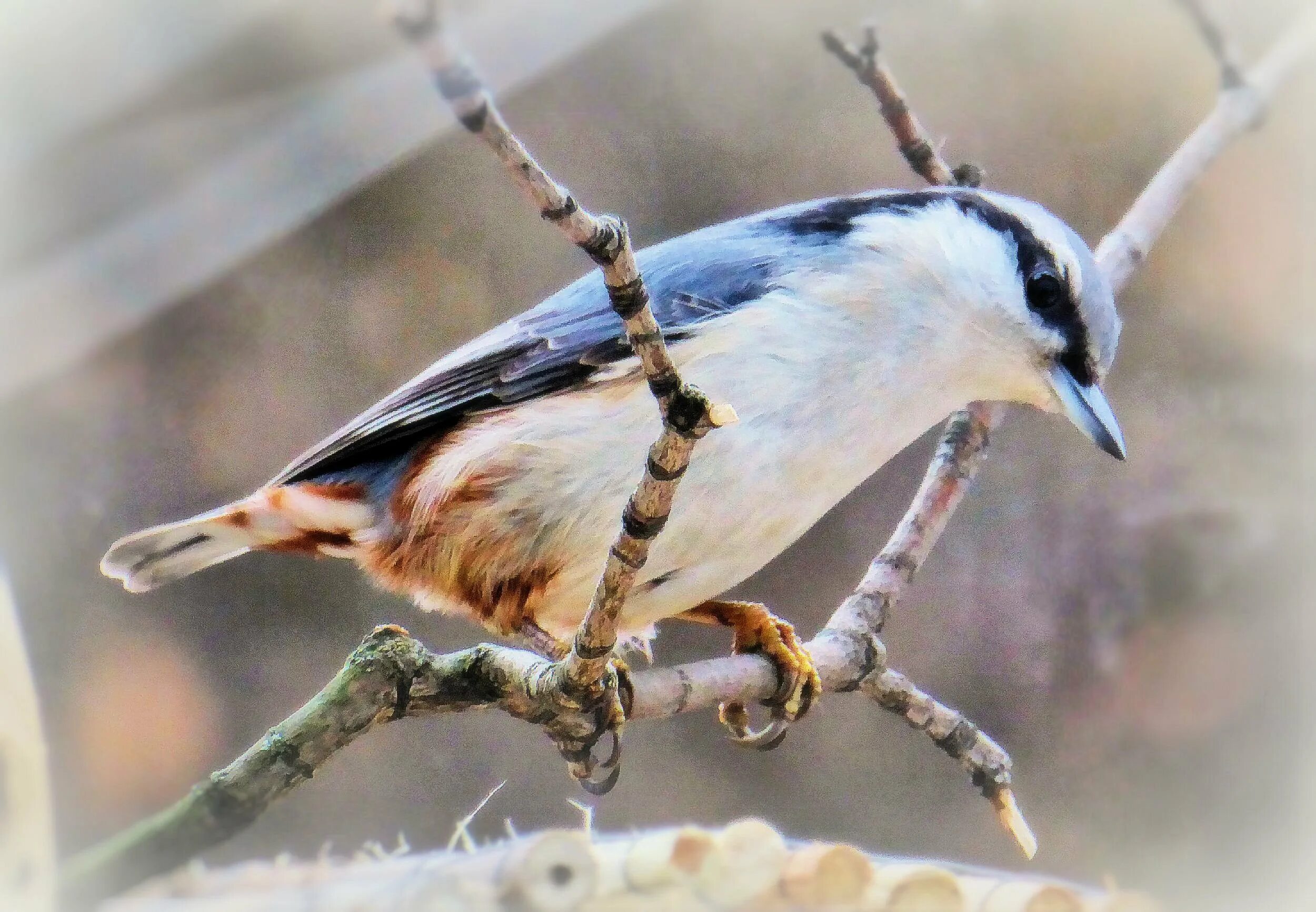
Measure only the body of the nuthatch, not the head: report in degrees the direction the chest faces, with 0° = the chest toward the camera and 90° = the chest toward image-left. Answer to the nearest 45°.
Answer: approximately 270°
